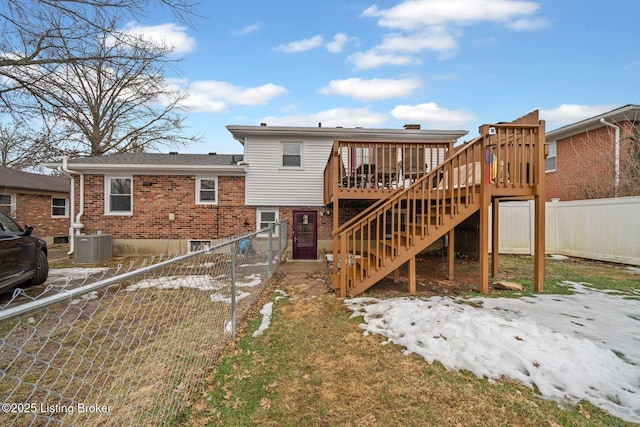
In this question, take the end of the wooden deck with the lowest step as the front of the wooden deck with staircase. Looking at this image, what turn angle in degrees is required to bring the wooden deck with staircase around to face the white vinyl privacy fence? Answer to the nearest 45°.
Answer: approximately 135° to its right

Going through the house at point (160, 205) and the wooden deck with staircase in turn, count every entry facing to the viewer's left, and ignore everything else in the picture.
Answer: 1

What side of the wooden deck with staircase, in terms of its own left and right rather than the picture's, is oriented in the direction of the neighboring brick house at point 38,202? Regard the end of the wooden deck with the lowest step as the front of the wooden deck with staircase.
front

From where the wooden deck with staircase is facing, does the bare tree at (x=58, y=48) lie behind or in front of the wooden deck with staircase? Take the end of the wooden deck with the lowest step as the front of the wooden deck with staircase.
in front

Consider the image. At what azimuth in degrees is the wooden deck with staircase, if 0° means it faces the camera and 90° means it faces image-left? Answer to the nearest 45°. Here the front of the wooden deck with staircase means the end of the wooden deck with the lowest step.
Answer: approximately 90°
